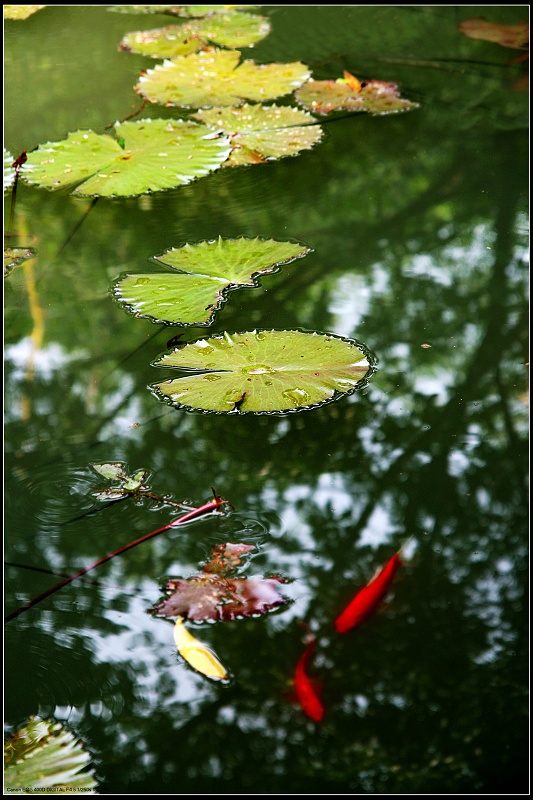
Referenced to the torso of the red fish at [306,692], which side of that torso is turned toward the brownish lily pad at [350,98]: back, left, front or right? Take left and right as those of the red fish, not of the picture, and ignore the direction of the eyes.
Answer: back

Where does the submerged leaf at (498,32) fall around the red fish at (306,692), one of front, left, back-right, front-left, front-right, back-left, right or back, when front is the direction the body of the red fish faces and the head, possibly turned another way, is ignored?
back

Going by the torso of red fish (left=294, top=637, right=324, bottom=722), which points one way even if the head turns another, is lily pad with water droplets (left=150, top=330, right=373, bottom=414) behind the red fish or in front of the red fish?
behind

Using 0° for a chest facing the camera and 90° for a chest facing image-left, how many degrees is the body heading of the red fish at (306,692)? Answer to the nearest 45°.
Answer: approximately 0°
